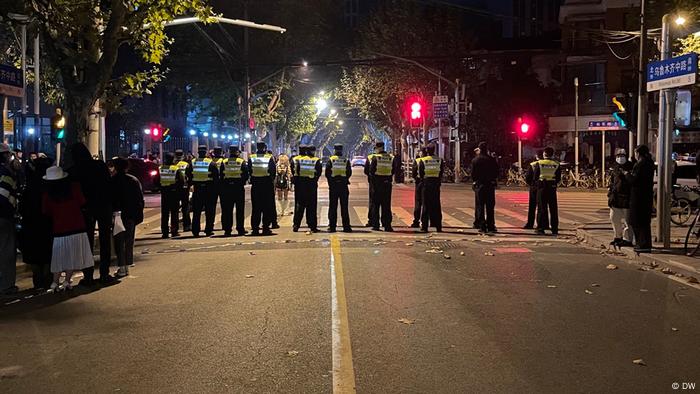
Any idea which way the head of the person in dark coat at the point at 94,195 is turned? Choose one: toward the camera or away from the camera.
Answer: away from the camera

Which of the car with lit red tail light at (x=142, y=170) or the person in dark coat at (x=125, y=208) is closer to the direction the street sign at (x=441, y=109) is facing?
the person in dark coat

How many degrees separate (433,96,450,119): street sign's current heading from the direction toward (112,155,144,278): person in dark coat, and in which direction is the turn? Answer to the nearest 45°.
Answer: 0° — it already faces them

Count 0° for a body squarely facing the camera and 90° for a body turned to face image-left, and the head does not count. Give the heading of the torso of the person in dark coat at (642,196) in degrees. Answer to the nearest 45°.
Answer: approximately 90°
